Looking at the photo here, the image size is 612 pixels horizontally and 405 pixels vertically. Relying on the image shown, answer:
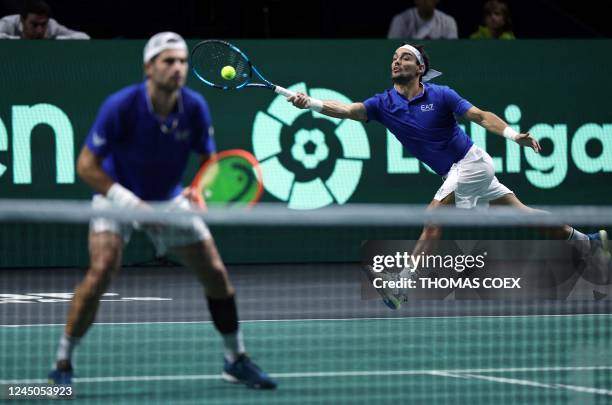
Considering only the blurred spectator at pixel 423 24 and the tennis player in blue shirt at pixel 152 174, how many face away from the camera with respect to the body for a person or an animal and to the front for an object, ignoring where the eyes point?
0

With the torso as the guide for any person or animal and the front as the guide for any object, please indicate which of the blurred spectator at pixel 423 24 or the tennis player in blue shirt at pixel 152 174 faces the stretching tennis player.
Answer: the blurred spectator

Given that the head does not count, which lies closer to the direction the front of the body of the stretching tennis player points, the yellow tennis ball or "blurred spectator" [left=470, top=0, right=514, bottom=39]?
the yellow tennis ball

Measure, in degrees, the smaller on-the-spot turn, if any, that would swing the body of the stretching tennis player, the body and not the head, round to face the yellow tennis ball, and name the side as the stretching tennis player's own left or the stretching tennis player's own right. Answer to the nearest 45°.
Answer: approximately 45° to the stretching tennis player's own right

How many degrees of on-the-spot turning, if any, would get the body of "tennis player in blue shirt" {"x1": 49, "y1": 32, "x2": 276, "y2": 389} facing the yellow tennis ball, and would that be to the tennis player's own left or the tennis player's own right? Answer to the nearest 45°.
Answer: approximately 135° to the tennis player's own left

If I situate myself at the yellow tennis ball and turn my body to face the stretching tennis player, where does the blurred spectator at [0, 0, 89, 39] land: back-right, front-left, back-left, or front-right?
back-left

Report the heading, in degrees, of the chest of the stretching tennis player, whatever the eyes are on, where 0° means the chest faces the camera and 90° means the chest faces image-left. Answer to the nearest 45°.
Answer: approximately 45°

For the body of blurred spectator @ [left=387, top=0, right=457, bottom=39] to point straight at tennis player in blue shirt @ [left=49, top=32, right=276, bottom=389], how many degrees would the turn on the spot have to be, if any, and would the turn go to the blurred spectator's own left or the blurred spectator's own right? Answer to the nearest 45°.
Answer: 0° — they already face them

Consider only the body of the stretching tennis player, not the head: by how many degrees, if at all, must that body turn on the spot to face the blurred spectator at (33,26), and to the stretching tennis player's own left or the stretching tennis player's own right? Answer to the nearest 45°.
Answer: approximately 90° to the stretching tennis player's own right

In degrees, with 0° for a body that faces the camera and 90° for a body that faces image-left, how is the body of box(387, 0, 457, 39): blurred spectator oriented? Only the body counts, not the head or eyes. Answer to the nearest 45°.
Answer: approximately 0°

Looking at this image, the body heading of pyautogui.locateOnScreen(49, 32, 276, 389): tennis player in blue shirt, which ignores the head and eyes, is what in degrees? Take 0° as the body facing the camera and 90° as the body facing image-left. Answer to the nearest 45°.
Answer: approximately 315°

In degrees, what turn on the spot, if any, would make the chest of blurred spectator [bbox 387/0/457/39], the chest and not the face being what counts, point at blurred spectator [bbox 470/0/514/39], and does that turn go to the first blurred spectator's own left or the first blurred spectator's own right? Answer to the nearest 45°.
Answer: approximately 90° to the first blurred spectator's own left

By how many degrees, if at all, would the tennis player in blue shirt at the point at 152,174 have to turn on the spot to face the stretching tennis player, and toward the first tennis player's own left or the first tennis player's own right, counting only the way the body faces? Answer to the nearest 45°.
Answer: approximately 90° to the first tennis player's own left

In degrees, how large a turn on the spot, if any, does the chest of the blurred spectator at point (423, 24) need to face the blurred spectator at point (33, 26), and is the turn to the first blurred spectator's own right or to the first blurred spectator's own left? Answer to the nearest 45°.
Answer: approximately 90° to the first blurred spectator's own right

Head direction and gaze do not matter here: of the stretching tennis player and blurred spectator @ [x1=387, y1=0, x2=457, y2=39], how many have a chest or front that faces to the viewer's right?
0
